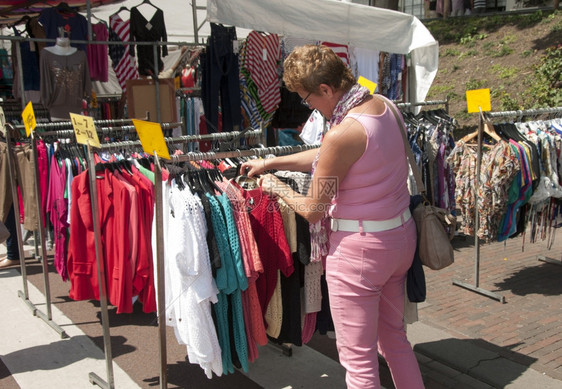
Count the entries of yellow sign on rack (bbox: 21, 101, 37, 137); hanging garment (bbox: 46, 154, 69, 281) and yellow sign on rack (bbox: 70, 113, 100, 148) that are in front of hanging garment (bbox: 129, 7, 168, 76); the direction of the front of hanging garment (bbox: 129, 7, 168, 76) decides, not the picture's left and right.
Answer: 3

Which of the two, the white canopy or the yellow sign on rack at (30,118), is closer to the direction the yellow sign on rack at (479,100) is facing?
the yellow sign on rack

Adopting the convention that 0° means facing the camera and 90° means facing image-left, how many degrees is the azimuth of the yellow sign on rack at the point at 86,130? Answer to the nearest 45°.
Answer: approximately 45°

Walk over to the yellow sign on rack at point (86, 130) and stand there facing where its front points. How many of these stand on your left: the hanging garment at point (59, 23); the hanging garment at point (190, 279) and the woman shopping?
2

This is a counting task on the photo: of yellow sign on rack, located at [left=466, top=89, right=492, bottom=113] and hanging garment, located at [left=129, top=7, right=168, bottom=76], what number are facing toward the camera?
2

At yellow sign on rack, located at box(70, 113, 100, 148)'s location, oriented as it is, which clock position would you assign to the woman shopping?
The woman shopping is roughly at 9 o'clock from the yellow sign on rack.

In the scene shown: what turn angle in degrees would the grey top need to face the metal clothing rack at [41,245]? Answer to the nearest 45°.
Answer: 0° — it already faces it

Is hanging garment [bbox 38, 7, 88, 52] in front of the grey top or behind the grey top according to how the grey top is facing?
behind
